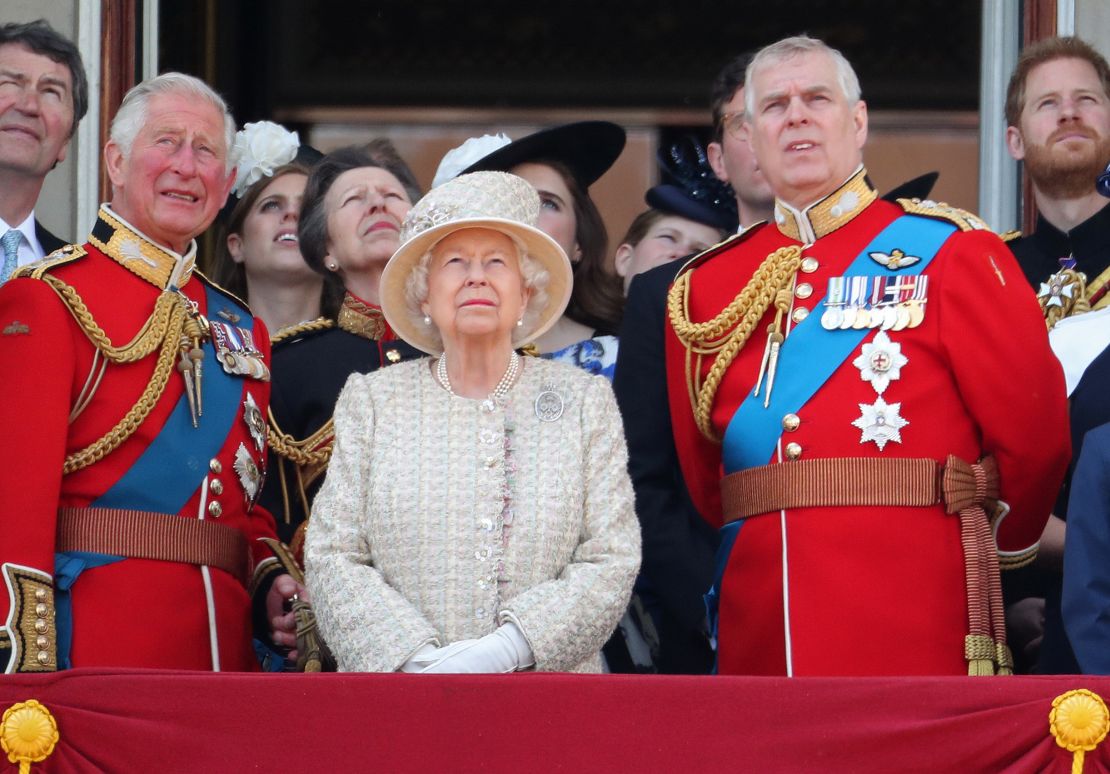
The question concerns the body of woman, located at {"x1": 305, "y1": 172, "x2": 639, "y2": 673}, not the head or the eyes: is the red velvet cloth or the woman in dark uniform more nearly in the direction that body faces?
the red velvet cloth

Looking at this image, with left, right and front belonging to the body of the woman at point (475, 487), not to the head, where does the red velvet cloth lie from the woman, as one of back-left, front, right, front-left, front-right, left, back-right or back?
front

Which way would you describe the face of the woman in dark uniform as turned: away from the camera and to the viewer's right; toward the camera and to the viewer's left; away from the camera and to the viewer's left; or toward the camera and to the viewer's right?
toward the camera and to the viewer's right

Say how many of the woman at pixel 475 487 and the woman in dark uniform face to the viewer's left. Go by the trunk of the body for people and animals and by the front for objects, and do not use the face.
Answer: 0

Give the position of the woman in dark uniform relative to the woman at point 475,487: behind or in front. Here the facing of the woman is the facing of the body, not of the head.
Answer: behind

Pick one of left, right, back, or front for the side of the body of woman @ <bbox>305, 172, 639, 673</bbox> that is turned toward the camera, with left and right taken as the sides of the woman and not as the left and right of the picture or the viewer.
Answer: front

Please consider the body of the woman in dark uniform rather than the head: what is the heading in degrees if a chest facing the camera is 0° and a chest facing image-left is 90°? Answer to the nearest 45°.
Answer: approximately 315°
